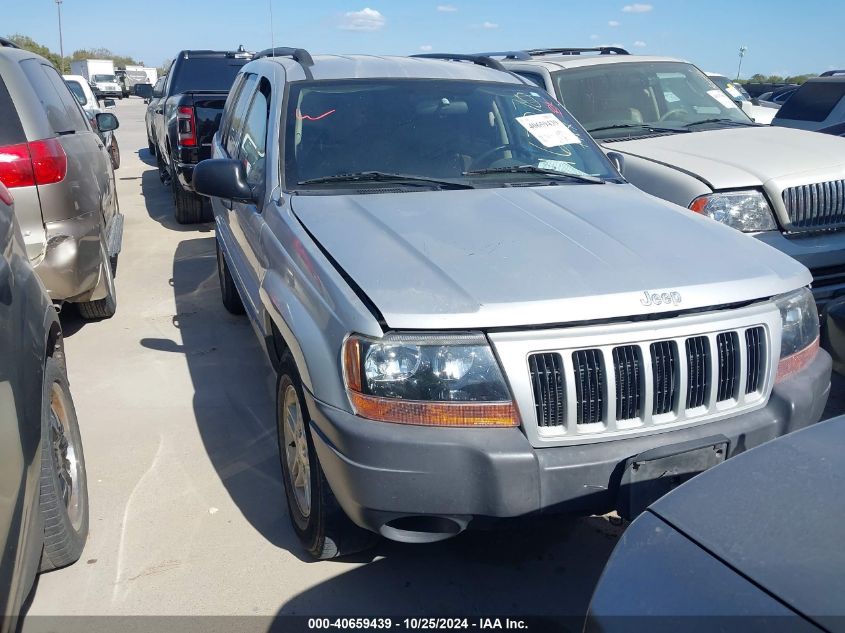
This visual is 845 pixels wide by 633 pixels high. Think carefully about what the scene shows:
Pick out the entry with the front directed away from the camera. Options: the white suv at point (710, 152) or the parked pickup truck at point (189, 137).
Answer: the parked pickup truck

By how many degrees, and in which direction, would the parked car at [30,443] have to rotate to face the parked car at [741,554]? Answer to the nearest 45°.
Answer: approximately 90° to its right

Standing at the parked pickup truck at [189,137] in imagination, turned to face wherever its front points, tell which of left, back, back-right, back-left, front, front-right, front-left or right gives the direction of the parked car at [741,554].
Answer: back

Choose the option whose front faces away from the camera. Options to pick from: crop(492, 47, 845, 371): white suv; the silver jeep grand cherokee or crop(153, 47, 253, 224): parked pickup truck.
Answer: the parked pickup truck

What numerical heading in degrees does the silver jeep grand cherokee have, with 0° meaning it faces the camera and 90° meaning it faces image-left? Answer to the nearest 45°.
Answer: approximately 315°

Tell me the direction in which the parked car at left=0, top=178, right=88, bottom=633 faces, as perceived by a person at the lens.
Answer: facing away from the viewer and to the right of the viewer

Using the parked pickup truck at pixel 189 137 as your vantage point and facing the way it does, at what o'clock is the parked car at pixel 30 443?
the parked car at pixel 30 443 is roughly at 6 o'clock from the parked pickup truck at pixel 189 137.

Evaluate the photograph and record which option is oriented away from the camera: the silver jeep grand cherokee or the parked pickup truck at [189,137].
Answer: the parked pickup truck

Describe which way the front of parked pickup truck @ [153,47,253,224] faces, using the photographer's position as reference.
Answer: facing away from the viewer
